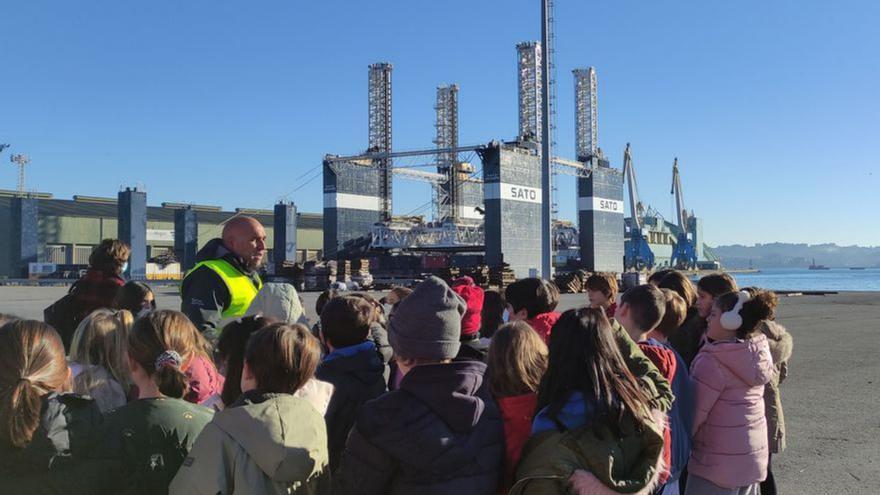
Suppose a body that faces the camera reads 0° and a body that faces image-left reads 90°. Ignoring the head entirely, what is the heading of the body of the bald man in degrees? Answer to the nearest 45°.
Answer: approximately 315°

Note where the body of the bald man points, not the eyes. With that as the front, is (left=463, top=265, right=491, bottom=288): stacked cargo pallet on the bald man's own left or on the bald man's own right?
on the bald man's own left

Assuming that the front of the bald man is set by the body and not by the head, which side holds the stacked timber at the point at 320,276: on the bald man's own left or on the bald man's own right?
on the bald man's own left

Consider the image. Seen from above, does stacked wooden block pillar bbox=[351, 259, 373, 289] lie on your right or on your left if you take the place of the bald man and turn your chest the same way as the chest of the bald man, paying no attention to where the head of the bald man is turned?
on your left

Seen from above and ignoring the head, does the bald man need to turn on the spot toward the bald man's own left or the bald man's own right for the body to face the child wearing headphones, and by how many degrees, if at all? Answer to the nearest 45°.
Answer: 0° — they already face them

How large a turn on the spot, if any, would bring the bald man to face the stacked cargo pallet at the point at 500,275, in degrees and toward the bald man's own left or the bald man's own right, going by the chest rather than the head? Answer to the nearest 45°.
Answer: approximately 90° to the bald man's own left
